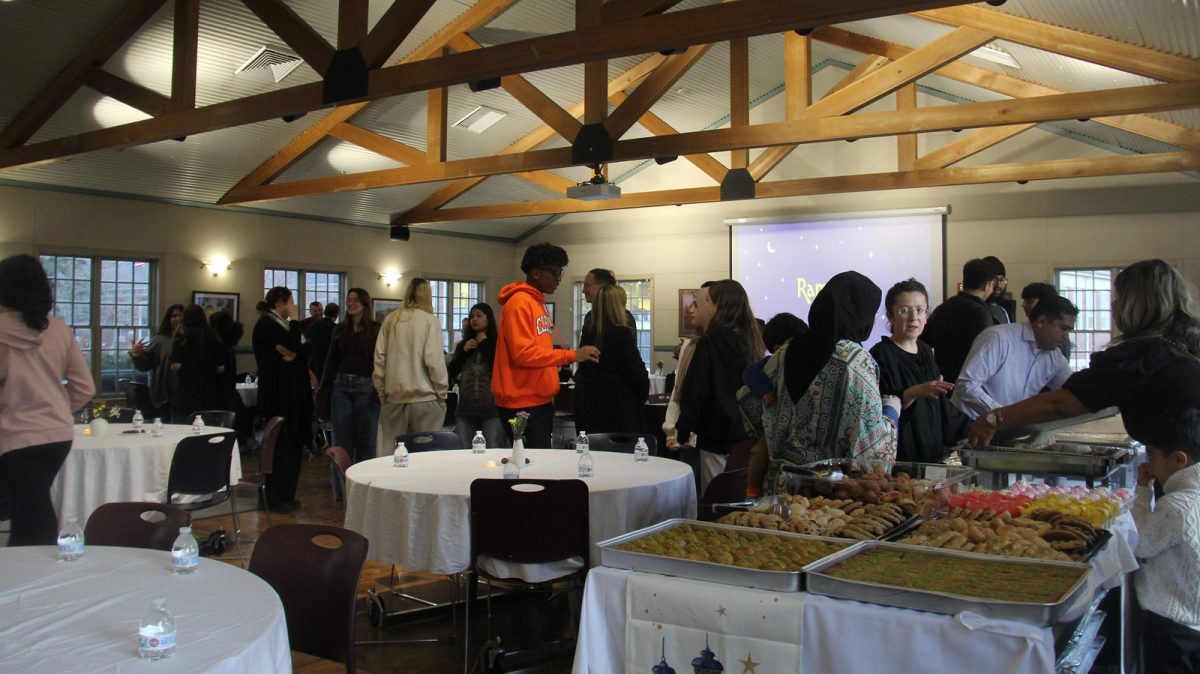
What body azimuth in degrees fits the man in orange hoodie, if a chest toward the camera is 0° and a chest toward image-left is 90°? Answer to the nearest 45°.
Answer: approximately 270°

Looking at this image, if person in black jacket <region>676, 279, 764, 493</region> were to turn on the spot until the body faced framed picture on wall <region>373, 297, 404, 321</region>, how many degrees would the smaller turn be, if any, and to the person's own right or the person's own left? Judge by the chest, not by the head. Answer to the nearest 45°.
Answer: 0° — they already face it

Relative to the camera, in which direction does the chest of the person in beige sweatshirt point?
away from the camera

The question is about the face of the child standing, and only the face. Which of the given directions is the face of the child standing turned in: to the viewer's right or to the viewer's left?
to the viewer's left

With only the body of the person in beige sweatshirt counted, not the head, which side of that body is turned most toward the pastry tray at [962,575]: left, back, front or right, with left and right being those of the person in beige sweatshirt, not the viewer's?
back

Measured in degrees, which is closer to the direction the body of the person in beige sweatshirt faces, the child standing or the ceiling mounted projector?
the ceiling mounted projector

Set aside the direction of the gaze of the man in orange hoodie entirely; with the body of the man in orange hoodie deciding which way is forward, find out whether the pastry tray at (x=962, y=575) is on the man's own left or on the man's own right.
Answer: on the man's own right

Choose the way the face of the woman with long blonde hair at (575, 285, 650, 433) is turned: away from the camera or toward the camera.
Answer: away from the camera

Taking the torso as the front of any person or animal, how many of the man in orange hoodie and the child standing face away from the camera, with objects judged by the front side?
0

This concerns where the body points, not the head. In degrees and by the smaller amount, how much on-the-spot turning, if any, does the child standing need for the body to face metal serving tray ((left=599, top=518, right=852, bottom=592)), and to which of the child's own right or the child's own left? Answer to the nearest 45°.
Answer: approximately 45° to the child's own left

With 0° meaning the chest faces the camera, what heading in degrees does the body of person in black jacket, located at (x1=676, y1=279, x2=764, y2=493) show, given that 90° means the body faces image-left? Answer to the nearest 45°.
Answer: approximately 135°

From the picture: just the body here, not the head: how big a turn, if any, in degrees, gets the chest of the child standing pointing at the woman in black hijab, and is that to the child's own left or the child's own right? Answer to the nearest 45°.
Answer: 0° — they already face them

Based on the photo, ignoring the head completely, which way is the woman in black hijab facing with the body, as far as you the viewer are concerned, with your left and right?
facing away from the viewer and to the right of the viewer

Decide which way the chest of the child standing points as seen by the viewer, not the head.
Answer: to the viewer's left
